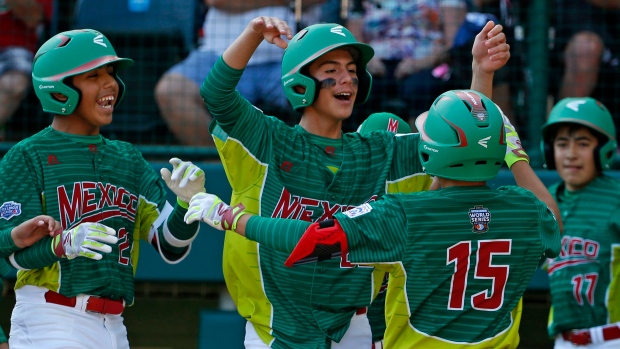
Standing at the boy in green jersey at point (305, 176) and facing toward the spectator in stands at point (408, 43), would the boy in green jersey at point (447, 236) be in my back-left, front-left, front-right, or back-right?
back-right

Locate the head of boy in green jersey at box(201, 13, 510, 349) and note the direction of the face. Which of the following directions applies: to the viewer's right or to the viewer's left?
to the viewer's right

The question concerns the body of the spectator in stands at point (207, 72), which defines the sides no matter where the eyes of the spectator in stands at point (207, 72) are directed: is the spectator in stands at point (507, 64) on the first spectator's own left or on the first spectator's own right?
on the first spectator's own left

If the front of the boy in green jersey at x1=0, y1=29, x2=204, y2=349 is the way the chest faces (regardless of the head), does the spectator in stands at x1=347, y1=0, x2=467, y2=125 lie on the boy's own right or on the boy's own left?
on the boy's own left

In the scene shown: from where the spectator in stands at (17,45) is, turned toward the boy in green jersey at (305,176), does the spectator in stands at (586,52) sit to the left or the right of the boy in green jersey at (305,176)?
left

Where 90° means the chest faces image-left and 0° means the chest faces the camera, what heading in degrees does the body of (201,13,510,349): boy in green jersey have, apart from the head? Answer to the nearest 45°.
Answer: approximately 315°

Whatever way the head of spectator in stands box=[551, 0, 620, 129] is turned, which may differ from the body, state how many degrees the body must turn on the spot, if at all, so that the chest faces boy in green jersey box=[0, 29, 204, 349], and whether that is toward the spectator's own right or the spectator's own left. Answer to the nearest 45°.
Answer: approximately 45° to the spectator's own right
